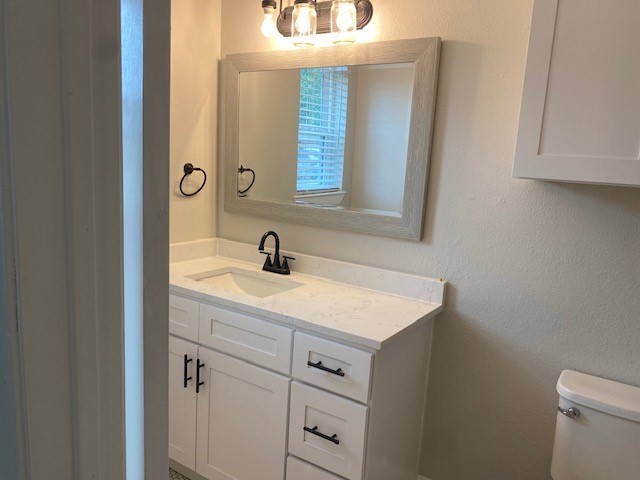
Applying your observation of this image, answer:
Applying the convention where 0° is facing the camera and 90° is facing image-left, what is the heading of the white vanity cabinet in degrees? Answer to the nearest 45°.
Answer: approximately 45°

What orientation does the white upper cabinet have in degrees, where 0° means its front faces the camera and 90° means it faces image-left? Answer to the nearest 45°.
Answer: approximately 0°

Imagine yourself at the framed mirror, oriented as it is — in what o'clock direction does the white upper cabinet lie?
The white upper cabinet is roughly at 9 o'clock from the framed mirror.

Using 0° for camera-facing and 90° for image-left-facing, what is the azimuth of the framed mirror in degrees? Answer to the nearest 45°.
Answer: approximately 45°

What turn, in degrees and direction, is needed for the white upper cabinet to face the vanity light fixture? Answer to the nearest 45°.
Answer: approximately 90° to its right

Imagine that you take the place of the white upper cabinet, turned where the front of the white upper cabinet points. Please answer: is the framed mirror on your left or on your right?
on your right
